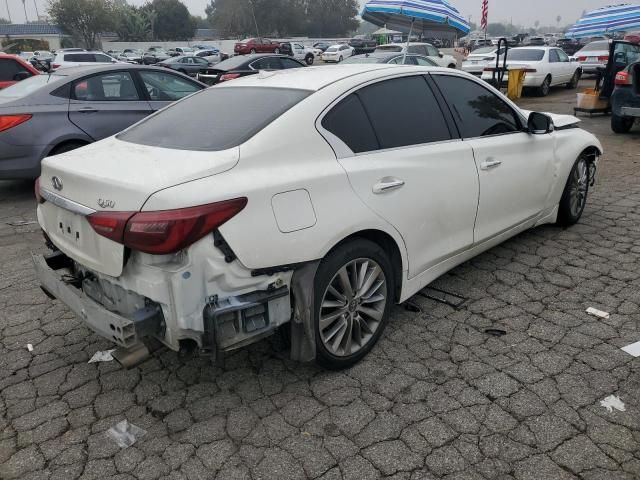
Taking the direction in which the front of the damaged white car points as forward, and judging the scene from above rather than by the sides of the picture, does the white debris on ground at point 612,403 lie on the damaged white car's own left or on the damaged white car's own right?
on the damaged white car's own right

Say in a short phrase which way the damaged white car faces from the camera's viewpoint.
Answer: facing away from the viewer and to the right of the viewer

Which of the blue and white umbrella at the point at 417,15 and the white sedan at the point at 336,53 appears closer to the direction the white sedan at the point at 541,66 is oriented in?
the white sedan

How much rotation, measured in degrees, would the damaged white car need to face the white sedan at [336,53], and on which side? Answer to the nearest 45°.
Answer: approximately 45° to its left

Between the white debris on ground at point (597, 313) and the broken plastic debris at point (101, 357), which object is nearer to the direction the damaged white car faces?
the white debris on ground
